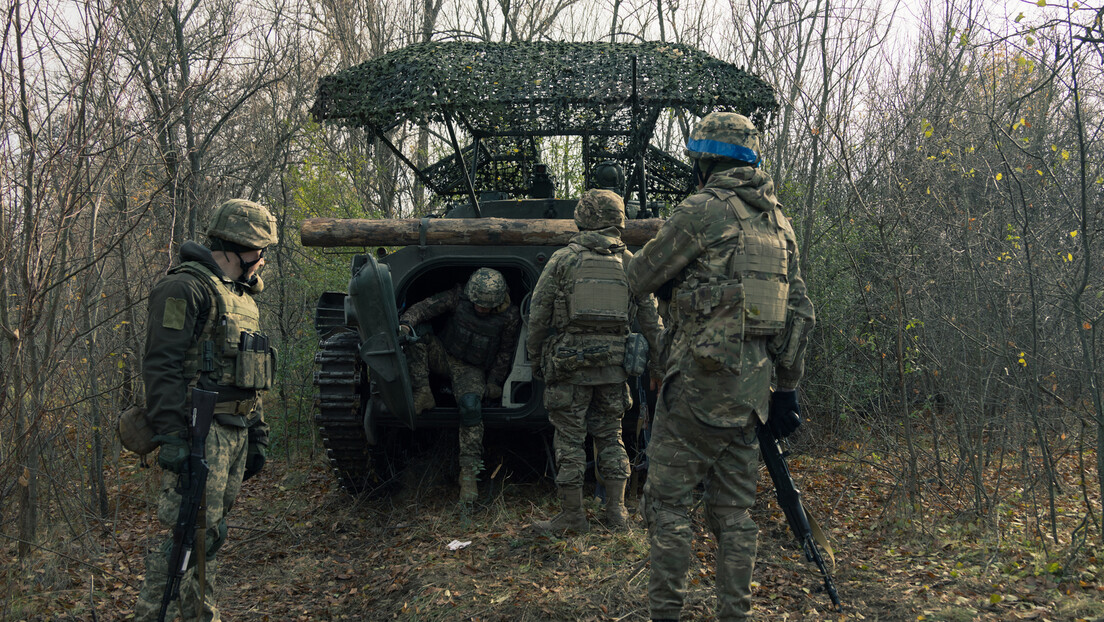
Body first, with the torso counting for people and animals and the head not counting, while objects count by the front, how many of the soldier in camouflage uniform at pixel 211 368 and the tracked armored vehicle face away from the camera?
1

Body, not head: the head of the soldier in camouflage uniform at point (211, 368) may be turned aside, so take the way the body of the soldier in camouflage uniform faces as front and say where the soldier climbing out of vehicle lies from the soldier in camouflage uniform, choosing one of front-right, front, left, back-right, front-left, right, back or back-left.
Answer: left

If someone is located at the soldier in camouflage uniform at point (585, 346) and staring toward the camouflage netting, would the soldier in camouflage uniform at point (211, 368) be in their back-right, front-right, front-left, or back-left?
back-left

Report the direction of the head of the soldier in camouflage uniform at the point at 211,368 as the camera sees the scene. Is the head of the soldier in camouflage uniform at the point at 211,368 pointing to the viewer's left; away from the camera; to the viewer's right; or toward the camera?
to the viewer's right

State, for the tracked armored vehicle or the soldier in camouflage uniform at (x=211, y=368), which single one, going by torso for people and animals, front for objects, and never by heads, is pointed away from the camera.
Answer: the tracked armored vehicle

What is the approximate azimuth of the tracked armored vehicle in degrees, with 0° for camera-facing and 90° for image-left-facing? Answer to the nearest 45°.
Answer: approximately 180°

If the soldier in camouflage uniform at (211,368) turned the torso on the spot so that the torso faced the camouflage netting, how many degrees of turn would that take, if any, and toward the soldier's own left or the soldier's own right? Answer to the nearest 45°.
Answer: approximately 90° to the soldier's own left

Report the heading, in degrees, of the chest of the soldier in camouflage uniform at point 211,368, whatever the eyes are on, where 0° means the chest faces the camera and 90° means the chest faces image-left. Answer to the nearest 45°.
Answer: approximately 315°

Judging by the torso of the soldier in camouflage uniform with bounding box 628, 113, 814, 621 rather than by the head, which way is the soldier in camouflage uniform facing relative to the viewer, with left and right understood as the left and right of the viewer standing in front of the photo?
facing away from the viewer and to the left of the viewer
